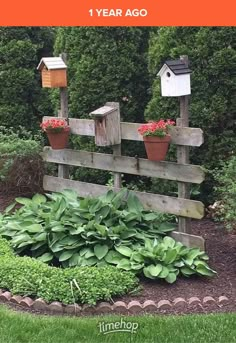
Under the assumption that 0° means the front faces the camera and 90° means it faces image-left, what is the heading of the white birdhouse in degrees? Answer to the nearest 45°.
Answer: approximately 45°

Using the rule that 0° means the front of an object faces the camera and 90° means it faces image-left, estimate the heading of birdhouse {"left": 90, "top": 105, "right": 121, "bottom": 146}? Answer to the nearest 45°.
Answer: approximately 45°

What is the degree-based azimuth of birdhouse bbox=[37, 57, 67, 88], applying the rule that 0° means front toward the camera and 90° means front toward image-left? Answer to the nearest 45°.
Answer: approximately 45°

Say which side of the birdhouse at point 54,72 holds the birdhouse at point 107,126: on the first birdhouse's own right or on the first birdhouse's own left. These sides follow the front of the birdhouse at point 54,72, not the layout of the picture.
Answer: on the first birdhouse's own left

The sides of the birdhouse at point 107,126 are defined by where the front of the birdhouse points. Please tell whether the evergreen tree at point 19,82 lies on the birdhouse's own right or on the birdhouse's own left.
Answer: on the birdhouse's own right

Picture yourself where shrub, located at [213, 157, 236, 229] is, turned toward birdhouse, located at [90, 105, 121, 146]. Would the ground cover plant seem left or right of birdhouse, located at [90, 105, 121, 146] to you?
left
